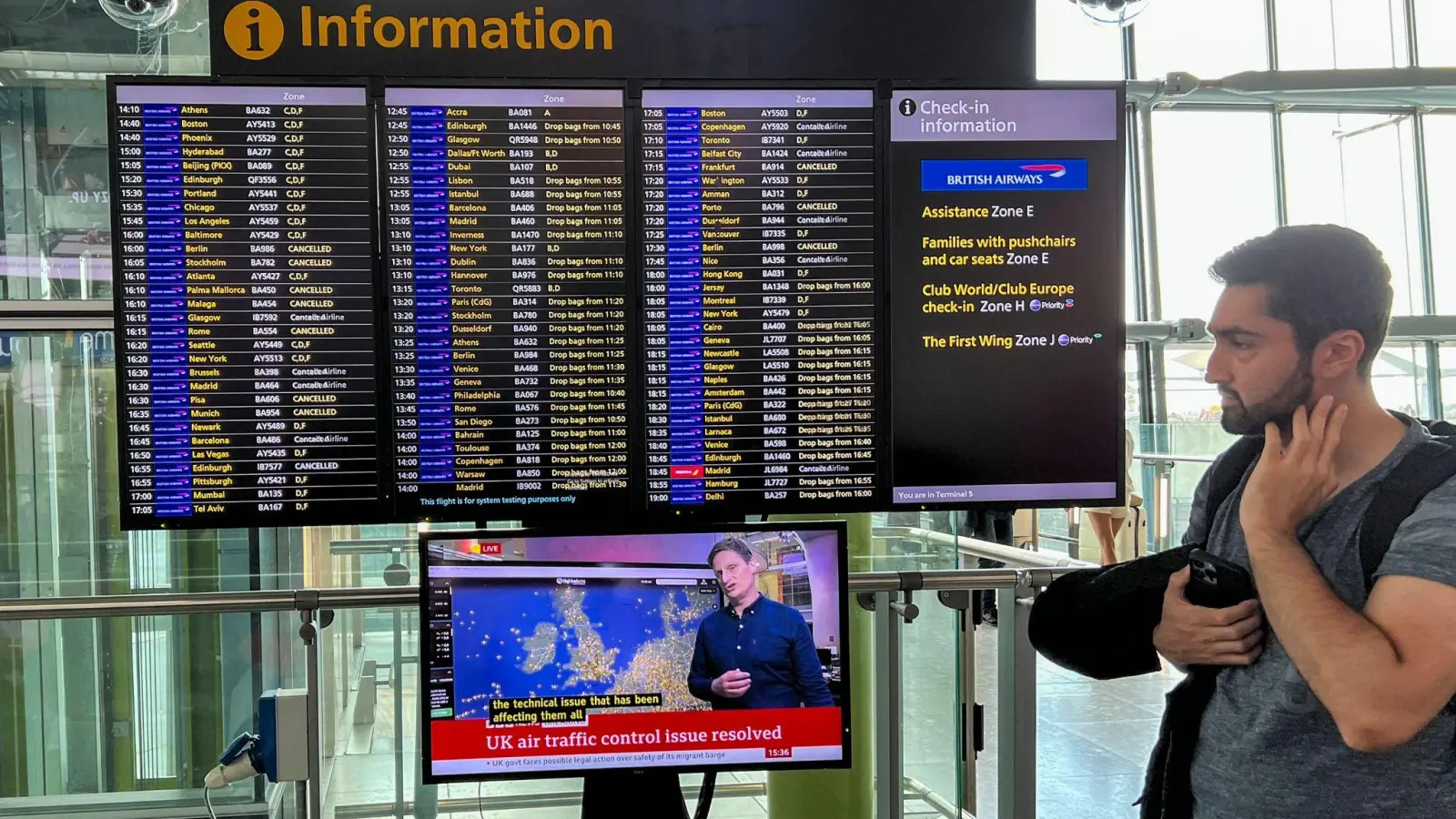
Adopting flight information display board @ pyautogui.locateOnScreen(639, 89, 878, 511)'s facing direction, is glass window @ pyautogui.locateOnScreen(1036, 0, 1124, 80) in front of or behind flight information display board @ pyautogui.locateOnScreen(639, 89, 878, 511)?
behind

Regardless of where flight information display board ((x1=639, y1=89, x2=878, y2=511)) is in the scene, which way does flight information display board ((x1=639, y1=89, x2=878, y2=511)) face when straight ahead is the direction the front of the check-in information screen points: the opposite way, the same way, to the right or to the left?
the same way

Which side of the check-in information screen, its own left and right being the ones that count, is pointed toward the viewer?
front

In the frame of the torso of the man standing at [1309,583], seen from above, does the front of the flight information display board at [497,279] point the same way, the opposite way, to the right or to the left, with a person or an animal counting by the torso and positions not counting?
to the left

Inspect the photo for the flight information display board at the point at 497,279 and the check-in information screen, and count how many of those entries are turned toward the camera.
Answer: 2

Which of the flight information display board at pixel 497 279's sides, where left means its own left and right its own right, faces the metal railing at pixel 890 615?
left

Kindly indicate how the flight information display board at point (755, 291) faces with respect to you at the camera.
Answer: facing the viewer

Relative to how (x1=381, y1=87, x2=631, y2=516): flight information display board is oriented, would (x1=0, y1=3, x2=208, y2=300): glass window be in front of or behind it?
behind

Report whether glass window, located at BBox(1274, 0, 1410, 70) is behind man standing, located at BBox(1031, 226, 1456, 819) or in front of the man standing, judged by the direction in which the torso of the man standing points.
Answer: behind

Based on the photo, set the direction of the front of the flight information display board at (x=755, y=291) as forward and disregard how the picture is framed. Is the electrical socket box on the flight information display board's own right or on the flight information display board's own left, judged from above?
on the flight information display board's own right

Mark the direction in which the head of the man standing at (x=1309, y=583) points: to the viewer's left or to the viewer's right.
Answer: to the viewer's left
